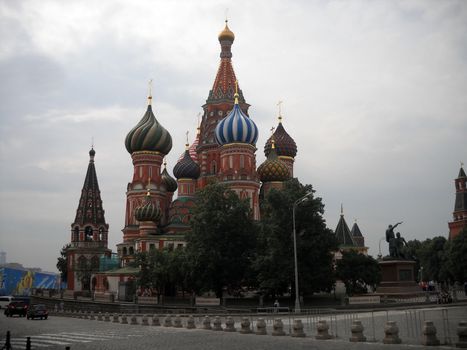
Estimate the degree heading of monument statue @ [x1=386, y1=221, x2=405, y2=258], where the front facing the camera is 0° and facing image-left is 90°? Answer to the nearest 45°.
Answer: approximately 270°

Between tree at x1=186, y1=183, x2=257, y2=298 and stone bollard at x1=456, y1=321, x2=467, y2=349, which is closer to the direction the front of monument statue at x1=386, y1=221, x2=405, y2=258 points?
the stone bollard

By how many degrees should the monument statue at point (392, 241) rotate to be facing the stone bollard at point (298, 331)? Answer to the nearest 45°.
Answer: approximately 90° to its right

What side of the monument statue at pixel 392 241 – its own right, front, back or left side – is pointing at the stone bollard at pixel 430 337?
right

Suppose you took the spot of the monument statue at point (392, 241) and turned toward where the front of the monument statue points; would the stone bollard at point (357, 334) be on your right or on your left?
on your right

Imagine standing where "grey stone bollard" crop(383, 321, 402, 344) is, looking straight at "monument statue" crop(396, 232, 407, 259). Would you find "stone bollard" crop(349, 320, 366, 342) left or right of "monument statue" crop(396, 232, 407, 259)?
left

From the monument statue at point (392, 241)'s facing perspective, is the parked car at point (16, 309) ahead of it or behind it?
behind

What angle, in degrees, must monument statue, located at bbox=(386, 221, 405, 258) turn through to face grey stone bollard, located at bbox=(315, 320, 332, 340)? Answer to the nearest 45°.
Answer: approximately 90° to its right

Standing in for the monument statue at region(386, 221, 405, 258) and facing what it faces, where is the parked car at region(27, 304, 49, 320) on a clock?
The parked car is roughly at 5 o'clock from the monument statue.

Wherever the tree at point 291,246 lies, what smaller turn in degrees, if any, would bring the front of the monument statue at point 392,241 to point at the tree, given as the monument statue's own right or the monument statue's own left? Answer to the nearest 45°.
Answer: approximately 180°

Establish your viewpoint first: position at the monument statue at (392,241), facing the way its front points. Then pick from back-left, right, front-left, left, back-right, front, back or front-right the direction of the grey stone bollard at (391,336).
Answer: right
